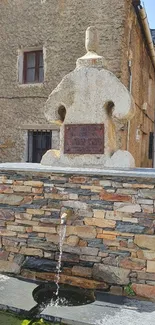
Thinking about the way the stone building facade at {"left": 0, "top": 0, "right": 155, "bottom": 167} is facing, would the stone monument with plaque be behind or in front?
in front

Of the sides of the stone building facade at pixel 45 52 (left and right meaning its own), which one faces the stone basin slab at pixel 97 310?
front

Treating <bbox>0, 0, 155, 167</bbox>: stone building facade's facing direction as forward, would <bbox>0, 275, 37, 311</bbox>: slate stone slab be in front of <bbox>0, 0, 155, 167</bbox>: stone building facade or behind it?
in front

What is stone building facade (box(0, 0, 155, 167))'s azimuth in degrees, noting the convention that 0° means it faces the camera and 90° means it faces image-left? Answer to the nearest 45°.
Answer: approximately 0°
